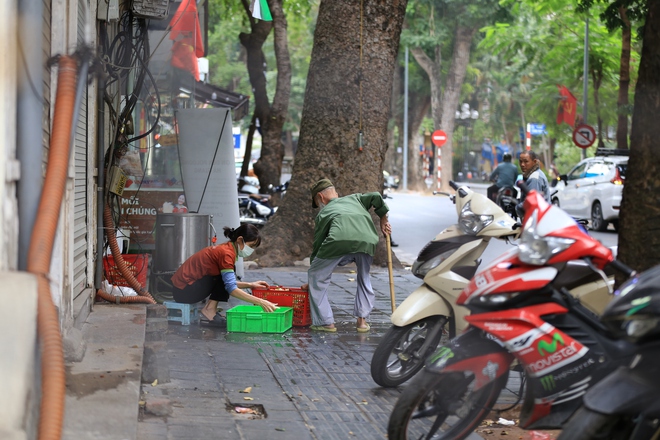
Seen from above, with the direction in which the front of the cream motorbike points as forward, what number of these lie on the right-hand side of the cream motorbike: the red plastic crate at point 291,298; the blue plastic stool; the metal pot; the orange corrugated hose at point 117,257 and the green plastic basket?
5

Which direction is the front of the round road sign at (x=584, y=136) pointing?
toward the camera

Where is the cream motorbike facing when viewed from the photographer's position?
facing the viewer and to the left of the viewer

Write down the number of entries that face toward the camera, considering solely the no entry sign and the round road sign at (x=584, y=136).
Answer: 2

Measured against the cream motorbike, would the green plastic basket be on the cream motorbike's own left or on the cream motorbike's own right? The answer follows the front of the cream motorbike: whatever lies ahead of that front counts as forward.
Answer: on the cream motorbike's own right

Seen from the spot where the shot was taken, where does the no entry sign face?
facing the viewer

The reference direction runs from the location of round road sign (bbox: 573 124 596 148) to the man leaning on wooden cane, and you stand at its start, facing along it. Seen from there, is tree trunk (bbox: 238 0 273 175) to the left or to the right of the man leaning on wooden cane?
right

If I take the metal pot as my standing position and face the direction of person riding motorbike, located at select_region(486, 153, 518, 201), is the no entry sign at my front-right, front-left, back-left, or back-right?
front-left

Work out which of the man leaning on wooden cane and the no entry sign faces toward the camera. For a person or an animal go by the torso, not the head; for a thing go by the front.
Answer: the no entry sign

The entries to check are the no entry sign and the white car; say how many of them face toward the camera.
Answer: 1

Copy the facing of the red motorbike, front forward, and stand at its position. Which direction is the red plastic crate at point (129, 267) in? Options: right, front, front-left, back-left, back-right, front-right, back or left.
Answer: right

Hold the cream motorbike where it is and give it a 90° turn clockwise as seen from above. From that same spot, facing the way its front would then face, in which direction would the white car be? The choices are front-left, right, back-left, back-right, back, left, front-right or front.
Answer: front-right

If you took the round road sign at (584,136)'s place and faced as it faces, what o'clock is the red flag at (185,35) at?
The red flag is roughly at 1 o'clock from the round road sign.
